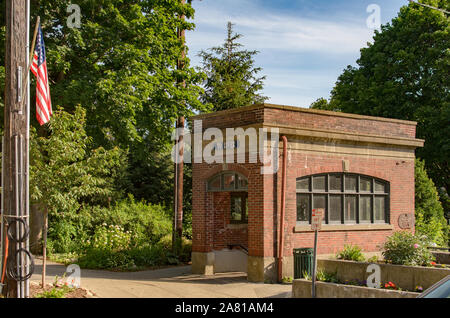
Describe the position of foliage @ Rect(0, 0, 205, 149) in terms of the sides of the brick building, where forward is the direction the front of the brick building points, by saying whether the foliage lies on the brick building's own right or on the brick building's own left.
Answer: on the brick building's own right

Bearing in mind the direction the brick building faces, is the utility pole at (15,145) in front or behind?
in front

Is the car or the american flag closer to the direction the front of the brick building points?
the american flag

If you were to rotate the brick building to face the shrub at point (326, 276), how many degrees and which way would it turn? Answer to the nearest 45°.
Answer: approximately 45° to its left

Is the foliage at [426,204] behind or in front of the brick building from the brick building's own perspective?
behind

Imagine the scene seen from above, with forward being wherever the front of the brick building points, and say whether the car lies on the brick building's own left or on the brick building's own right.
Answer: on the brick building's own left

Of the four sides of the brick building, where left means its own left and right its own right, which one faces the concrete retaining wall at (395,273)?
left

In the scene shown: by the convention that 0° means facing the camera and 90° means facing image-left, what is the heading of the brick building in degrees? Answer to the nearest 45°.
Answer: approximately 45°

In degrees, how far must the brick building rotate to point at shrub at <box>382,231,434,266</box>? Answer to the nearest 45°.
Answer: approximately 90° to its left

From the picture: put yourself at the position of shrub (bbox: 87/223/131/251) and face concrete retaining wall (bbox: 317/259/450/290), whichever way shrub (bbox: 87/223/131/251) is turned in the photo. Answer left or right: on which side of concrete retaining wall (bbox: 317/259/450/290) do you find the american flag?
right

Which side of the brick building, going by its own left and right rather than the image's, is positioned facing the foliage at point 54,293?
front

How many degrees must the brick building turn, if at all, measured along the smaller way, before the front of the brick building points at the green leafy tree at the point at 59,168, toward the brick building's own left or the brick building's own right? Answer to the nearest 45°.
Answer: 0° — it already faces it
